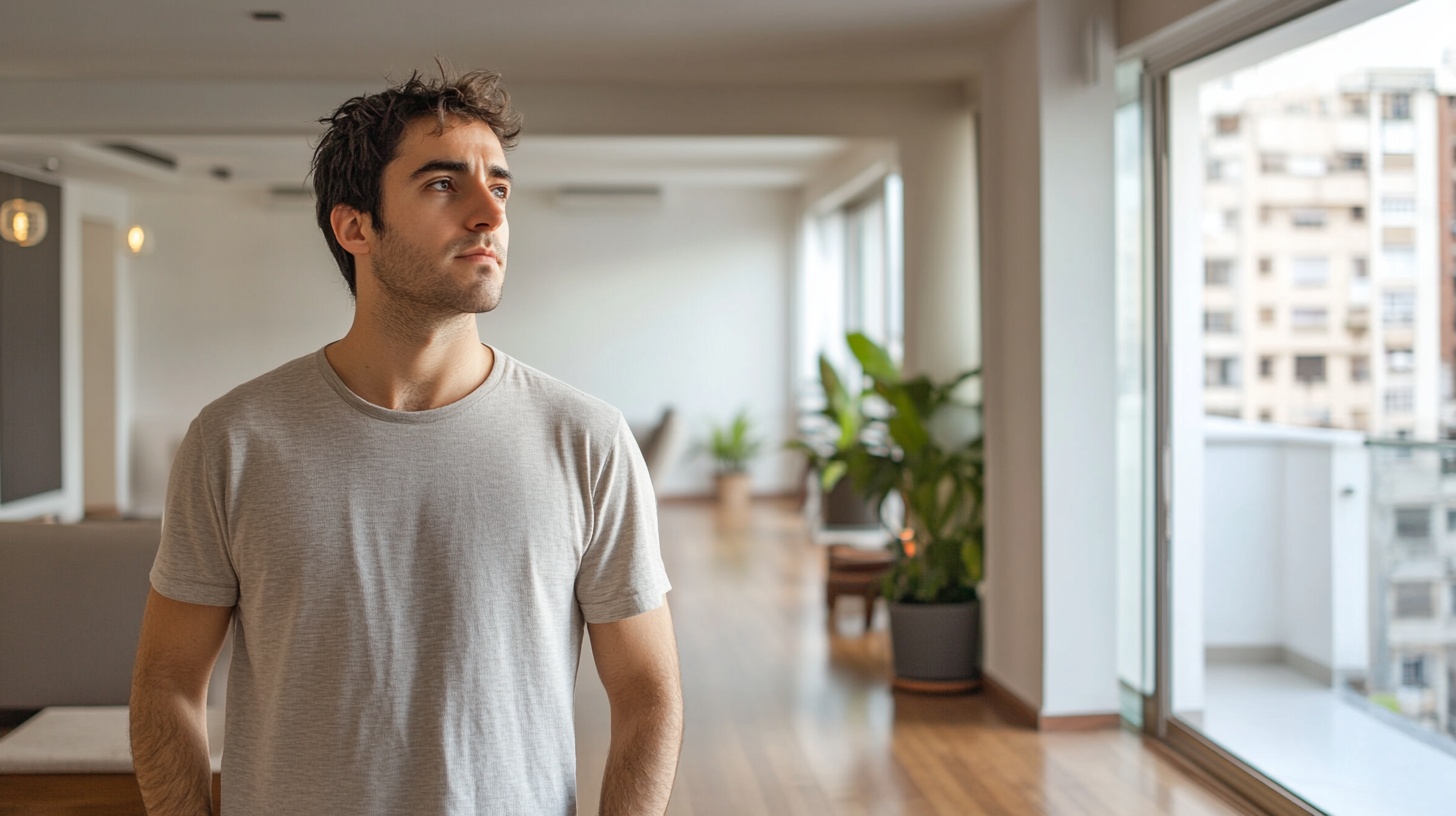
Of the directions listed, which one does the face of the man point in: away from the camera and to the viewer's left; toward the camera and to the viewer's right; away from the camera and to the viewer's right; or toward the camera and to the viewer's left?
toward the camera and to the viewer's right

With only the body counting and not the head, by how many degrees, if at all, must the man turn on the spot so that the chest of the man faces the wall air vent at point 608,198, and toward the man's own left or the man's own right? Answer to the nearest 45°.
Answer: approximately 180°

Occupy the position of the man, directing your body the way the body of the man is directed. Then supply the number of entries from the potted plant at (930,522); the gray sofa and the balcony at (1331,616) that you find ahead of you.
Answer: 0

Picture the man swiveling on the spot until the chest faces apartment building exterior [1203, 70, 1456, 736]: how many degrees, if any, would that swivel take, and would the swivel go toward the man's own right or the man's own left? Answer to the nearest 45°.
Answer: approximately 135° to the man's own left

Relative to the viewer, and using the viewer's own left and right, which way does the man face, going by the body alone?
facing the viewer

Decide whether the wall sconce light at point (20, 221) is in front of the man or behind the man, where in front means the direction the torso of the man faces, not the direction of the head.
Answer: behind

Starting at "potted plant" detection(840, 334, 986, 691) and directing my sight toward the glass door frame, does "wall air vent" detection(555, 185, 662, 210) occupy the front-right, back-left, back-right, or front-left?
back-left

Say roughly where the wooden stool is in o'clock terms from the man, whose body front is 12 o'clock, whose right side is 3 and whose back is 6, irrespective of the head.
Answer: The wooden stool is roughly at 7 o'clock from the man.
